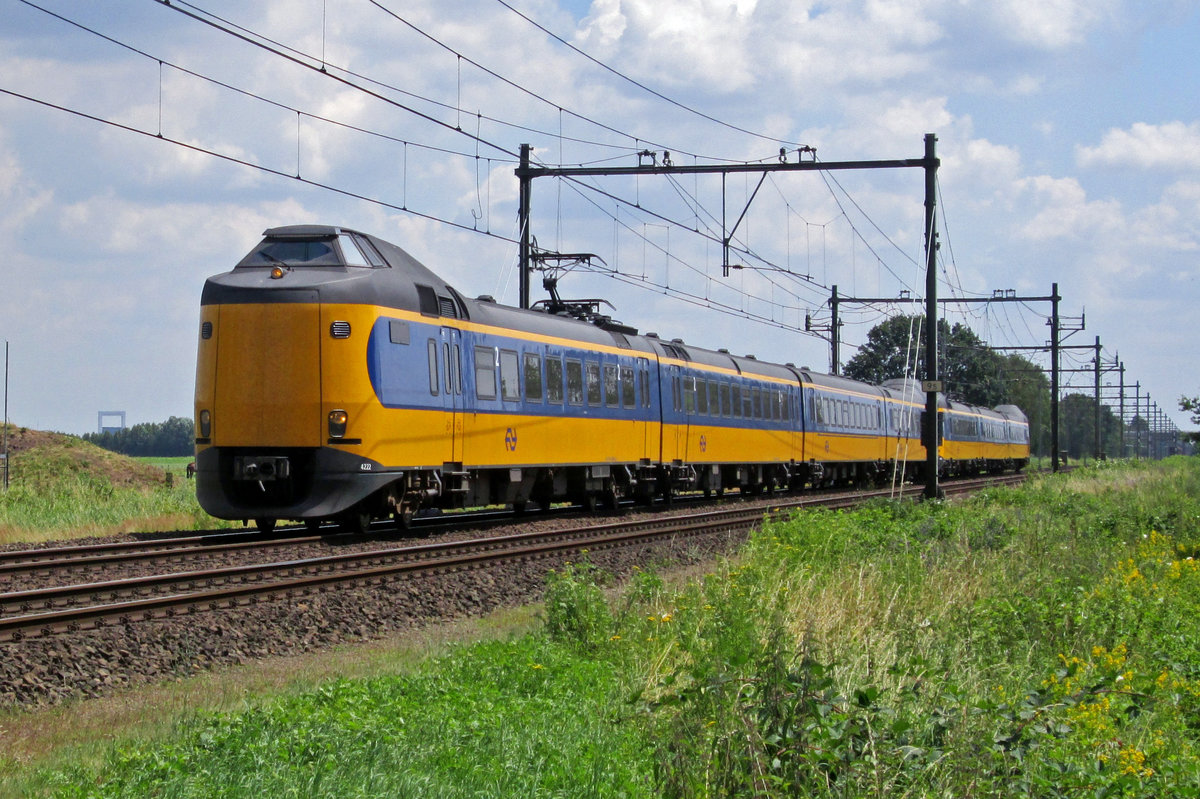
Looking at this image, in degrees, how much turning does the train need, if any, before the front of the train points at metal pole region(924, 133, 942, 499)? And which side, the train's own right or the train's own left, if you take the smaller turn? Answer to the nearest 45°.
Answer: approximately 180°

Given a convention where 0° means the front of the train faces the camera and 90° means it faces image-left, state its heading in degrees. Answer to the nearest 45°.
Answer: approximately 45°

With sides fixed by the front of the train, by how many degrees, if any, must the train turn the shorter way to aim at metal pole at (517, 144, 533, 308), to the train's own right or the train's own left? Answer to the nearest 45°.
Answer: approximately 135° to the train's own right
